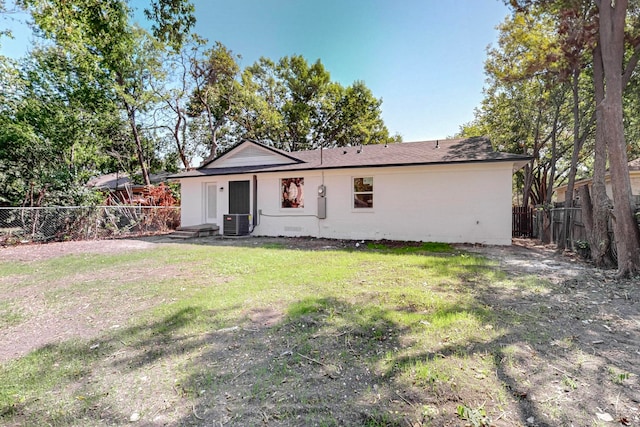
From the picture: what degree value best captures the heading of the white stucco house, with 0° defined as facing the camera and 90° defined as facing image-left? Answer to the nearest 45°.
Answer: approximately 180°

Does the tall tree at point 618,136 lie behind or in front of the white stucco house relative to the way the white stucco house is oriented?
behind

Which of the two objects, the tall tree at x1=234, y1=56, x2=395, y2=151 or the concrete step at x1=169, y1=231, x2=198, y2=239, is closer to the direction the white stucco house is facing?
the tall tree

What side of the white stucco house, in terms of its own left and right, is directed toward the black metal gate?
right

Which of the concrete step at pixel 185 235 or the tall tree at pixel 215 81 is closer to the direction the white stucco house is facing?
the tall tree

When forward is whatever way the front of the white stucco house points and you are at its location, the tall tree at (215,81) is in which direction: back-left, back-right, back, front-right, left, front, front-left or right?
front-left

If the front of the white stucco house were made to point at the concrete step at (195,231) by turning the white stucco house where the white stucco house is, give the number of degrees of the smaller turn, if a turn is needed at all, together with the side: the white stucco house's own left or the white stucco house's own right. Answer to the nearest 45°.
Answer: approximately 90° to the white stucco house's own left

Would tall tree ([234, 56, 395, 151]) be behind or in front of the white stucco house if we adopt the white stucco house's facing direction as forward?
in front

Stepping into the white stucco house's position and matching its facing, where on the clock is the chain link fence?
The chain link fence is roughly at 9 o'clock from the white stucco house.
